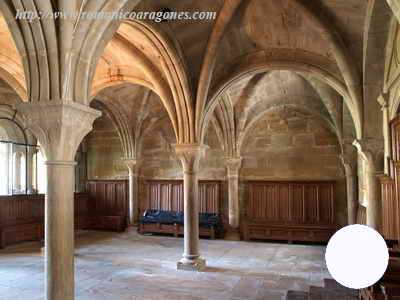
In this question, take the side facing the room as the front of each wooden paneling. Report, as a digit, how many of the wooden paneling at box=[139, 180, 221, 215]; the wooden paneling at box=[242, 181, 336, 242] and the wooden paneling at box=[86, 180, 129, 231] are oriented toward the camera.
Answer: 3

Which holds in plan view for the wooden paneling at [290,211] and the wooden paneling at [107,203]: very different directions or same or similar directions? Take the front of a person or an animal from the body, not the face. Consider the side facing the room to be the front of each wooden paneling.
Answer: same or similar directions

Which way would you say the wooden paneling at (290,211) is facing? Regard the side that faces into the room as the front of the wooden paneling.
toward the camera

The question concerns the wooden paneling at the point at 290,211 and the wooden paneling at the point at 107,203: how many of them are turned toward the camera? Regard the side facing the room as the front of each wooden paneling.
2

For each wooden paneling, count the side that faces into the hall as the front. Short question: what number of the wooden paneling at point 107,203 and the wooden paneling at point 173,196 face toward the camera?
2

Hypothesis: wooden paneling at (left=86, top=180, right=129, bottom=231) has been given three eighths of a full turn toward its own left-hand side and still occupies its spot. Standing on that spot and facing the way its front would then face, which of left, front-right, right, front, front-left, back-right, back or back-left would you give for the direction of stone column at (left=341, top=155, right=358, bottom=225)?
right

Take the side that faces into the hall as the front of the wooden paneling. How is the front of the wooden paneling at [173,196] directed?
toward the camera

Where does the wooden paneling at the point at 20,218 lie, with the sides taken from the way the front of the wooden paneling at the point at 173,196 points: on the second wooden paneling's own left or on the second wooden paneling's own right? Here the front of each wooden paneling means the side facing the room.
on the second wooden paneling's own right

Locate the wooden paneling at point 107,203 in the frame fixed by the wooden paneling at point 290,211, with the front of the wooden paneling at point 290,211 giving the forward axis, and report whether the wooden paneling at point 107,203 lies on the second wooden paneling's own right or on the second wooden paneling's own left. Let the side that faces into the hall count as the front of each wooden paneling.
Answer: on the second wooden paneling's own right

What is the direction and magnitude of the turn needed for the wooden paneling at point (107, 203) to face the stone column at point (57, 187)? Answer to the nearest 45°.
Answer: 0° — it already faces it

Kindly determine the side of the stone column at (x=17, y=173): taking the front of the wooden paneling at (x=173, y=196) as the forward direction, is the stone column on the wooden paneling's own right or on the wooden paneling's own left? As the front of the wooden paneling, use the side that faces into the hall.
on the wooden paneling's own right

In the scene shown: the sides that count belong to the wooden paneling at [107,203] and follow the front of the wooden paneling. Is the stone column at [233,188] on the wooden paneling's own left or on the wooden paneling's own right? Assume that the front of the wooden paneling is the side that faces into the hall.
on the wooden paneling's own left

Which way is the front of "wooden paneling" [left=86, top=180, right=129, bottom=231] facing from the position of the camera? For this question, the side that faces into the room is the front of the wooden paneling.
facing the viewer

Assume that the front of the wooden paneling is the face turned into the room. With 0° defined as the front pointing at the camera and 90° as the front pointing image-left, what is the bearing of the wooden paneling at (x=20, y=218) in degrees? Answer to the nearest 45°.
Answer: approximately 315°

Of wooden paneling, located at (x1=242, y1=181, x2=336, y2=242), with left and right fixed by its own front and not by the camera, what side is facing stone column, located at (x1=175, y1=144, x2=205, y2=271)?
front
